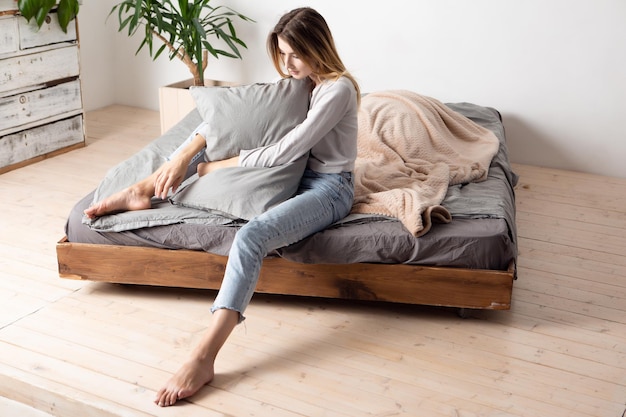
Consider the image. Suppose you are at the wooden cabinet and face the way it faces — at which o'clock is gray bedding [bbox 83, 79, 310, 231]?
The gray bedding is roughly at 1 o'clock from the wooden cabinet.

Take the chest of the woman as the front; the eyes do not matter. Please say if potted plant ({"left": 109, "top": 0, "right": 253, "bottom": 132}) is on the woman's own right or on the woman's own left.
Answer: on the woman's own right

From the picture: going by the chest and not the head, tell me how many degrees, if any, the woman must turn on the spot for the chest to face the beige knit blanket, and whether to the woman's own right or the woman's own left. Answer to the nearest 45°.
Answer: approximately 135° to the woman's own right

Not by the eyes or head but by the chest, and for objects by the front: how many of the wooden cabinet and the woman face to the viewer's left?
1

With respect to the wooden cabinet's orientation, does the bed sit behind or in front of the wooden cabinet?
in front

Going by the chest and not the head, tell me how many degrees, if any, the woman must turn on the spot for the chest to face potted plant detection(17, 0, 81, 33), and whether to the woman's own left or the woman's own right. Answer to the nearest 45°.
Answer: approximately 45° to the woman's own right

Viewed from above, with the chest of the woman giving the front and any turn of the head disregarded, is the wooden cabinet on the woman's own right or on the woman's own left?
on the woman's own right

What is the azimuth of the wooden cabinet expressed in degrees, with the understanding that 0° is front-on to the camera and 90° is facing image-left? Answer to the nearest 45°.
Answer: approximately 315°

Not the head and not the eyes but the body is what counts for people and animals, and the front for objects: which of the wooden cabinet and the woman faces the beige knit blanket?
the wooden cabinet

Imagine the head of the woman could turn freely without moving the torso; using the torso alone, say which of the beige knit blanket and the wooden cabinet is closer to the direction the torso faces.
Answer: the wooden cabinet

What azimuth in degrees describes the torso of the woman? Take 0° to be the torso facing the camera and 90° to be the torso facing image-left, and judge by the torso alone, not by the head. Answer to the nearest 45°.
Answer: approximately 90°

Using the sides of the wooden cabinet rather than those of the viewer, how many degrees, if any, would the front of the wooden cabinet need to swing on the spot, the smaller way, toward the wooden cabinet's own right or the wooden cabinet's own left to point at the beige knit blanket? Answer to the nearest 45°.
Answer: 0° — it already faces it
